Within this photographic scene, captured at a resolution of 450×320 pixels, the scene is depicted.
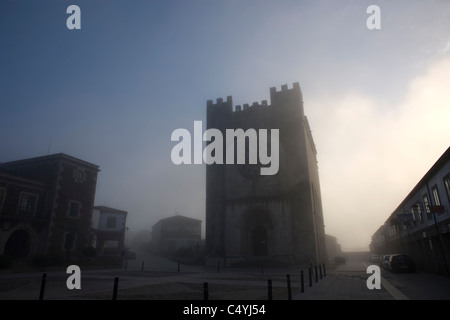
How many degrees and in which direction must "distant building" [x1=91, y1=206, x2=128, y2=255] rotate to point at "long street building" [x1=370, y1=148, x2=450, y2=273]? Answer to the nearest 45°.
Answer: approximately 45° to its left

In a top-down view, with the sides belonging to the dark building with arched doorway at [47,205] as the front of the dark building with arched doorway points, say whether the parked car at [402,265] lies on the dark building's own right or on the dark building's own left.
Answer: on the dark building's own left

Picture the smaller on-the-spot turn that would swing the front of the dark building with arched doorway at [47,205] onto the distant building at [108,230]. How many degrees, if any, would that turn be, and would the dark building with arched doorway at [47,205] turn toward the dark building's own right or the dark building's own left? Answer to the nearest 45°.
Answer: approximately 90° to the first distant building's own left

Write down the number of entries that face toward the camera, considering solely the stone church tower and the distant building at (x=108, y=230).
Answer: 2

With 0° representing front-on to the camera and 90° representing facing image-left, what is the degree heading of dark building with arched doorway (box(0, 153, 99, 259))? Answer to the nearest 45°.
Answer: approximately 45°

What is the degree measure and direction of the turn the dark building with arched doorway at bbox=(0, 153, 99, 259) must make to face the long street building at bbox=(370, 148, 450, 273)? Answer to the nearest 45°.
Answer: approximately 90° to its left

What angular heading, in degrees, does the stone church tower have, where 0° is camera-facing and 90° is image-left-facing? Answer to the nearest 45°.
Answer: approximately 0°

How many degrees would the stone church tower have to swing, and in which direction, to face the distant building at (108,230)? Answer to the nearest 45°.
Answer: approximately 135° to its right
